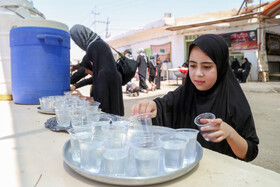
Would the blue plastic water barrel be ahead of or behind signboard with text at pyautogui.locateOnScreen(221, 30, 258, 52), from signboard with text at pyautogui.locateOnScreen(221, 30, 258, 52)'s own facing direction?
ahead

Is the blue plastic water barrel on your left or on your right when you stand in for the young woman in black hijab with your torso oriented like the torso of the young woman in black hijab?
on your right

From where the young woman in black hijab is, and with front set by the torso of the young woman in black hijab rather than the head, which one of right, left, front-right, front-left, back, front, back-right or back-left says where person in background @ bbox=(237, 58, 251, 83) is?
back-right

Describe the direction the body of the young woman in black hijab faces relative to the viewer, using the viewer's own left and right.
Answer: facing the viewer and to the left of the viewer

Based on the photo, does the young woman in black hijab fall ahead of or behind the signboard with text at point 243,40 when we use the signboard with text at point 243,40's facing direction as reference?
ahead

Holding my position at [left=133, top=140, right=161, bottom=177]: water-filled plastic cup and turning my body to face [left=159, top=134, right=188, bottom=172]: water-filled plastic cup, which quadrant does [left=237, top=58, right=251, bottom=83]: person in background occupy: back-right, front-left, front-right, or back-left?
front-left

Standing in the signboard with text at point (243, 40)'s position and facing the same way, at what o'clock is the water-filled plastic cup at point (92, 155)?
The water-filled plastic cup is roughly at 12 o'clock from the signboard with text.

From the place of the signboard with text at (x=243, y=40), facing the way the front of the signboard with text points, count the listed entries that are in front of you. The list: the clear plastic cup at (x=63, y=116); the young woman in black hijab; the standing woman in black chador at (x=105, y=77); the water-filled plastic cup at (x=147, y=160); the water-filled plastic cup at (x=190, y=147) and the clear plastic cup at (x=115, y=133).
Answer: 6

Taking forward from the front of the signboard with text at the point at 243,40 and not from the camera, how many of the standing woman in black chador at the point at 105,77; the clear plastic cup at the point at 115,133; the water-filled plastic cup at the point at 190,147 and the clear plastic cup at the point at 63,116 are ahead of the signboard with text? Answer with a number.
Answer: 4

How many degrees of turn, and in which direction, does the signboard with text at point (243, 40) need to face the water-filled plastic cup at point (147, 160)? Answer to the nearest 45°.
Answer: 0° — it already faces it

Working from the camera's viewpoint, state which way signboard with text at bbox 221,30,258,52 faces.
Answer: facing the viewer

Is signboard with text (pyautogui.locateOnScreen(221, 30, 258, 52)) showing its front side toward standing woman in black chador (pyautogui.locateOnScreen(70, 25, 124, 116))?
yes

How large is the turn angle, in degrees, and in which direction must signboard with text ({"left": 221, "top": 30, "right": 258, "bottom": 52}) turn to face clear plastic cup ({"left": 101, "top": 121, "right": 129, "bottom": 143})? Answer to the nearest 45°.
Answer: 0° — it already faces it

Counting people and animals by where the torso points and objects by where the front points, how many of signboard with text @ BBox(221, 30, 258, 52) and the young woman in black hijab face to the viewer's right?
0

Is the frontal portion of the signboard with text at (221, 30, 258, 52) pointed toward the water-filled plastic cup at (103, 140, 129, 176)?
yes

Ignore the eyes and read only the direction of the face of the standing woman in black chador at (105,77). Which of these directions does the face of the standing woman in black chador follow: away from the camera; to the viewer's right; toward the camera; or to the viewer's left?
to the viewer's left
